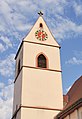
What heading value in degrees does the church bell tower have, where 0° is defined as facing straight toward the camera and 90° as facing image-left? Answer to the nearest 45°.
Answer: approximately 0°
